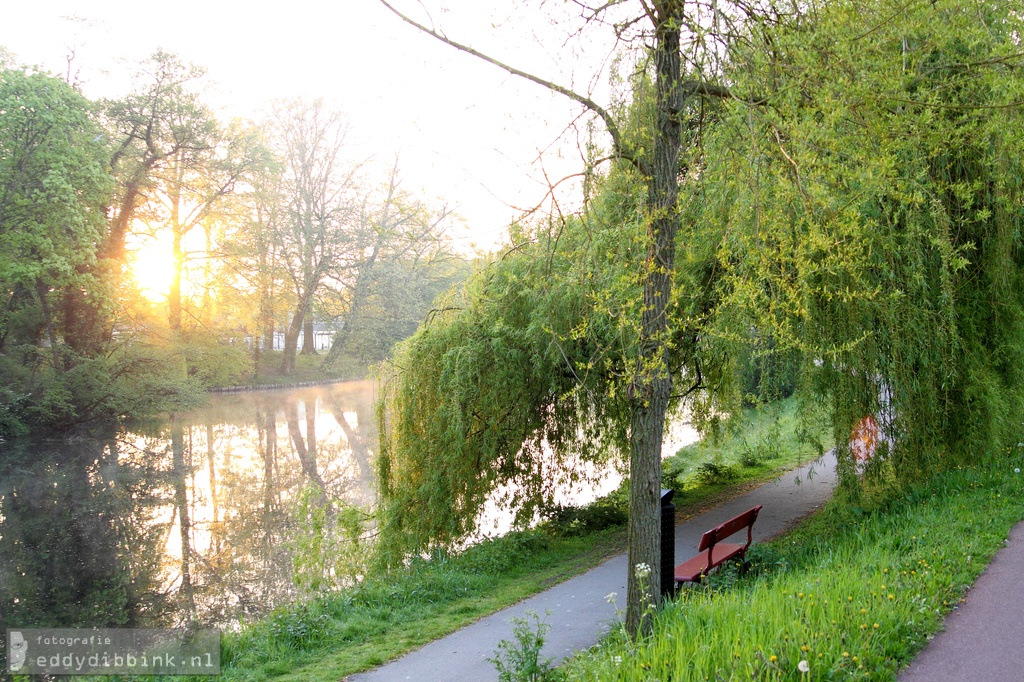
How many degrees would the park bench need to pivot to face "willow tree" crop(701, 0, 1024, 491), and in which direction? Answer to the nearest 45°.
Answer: approximately 90° to its right

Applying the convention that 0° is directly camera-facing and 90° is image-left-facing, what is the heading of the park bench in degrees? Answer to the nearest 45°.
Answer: approximately 135°

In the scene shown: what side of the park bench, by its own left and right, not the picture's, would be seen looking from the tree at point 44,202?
front

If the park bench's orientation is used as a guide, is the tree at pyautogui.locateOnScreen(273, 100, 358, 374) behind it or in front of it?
in front
